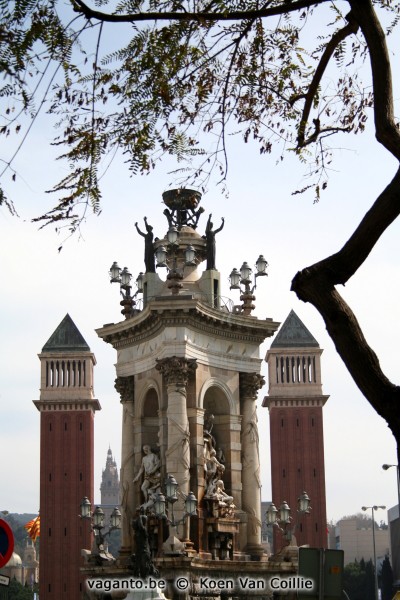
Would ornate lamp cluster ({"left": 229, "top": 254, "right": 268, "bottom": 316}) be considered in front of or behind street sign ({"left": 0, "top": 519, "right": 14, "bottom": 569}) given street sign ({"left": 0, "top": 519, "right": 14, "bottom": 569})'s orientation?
behind

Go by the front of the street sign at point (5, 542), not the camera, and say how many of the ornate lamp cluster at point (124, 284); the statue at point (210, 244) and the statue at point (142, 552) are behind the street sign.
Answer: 3

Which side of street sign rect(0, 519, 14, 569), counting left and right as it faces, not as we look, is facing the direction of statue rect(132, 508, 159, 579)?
back

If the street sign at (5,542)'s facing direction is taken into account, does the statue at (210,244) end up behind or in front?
behind

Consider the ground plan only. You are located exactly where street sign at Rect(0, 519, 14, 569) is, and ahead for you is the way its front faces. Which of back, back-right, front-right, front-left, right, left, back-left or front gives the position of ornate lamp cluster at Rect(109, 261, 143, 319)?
back

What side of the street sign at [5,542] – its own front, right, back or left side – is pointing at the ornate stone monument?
back

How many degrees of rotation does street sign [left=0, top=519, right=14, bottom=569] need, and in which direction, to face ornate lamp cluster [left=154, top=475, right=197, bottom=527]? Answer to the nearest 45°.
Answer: approximately 180°

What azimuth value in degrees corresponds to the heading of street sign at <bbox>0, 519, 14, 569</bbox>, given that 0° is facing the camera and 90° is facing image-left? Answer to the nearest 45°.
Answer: approximately 0°
